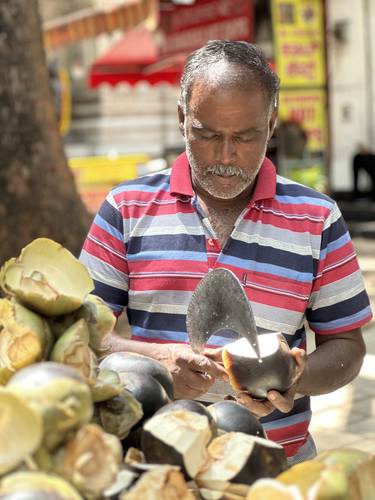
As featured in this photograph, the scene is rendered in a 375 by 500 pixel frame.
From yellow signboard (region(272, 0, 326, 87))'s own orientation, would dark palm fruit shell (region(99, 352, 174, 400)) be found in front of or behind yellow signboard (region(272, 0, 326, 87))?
in front

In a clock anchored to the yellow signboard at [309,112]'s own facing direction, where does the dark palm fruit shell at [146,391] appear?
The dark palm fruit shell is roughly at 12 o'clock from the yellow signboard.

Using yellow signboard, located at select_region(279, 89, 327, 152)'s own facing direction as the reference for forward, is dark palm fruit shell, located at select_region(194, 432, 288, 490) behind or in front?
in front

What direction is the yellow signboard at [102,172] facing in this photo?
toward the camera

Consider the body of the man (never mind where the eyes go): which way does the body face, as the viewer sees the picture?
toward the camera

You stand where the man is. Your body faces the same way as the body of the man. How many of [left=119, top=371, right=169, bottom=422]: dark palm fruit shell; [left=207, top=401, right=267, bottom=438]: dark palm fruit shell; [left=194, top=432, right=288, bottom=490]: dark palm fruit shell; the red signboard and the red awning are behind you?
2

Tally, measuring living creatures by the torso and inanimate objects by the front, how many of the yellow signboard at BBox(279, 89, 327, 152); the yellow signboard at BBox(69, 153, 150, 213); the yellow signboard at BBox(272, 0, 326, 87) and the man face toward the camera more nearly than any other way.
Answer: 4

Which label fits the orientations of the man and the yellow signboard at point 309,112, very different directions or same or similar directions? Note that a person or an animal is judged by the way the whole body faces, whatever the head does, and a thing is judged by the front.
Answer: same or similar directions

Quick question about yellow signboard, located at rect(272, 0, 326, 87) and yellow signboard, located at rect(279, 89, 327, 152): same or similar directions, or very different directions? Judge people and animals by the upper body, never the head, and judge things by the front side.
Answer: same or similar directions

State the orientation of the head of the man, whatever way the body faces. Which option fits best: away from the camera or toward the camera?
toward the camera

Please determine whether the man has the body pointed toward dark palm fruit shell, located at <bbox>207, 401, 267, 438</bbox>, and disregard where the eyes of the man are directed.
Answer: yes

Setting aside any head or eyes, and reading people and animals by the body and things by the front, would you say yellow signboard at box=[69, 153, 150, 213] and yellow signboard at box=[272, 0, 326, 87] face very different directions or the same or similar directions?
same or similar directions
